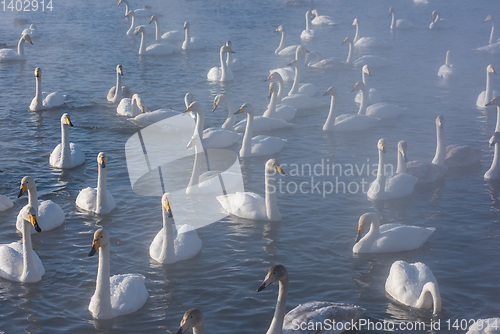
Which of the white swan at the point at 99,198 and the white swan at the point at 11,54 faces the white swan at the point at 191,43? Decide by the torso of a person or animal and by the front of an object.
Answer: the white swan at the point at 11,54

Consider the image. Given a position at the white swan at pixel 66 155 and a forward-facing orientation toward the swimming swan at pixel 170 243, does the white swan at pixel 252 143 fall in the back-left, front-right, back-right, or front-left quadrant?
front-left

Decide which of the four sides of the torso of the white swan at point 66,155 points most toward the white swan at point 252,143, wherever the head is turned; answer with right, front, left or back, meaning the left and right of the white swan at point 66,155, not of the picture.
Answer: left

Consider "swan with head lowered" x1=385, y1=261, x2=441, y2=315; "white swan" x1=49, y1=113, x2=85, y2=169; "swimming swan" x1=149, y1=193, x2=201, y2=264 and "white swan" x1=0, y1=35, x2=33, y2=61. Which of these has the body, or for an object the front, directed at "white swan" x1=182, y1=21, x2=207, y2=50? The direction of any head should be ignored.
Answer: "white swan" x1=0, y1=35, x2=33, y2=61

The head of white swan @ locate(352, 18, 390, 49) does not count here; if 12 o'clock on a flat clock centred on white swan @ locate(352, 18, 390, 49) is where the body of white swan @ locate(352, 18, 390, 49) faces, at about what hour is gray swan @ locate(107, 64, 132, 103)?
gray swan @ locate(107, 64, 132, 103) is roughly at 10 o'clock from white swan @ locate(352, 18, 390, 49).

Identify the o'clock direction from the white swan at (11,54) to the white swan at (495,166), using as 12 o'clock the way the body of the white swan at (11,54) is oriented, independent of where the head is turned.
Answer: the white swan at (495,166) is roughly at 2 o'clock from the white swan at (11,54).

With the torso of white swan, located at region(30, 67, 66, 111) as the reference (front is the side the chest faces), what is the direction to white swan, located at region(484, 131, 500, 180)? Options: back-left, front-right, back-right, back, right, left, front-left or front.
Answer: left

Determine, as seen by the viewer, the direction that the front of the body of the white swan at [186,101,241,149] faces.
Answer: to the viewer's left

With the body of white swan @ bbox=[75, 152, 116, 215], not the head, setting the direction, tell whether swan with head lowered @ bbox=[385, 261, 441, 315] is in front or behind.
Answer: in front

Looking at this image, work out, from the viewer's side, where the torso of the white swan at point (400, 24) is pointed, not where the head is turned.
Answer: to the viewer's left

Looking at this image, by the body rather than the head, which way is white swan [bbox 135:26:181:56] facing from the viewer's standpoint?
to the viewer's left

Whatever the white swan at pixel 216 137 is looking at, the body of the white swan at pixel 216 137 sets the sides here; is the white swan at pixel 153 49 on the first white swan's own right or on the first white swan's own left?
on the first white swan's own right

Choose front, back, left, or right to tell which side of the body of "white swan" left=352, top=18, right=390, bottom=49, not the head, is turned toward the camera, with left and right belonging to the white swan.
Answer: left

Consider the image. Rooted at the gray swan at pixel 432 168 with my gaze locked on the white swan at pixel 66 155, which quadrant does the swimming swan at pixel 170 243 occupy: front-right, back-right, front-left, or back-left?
front-left
